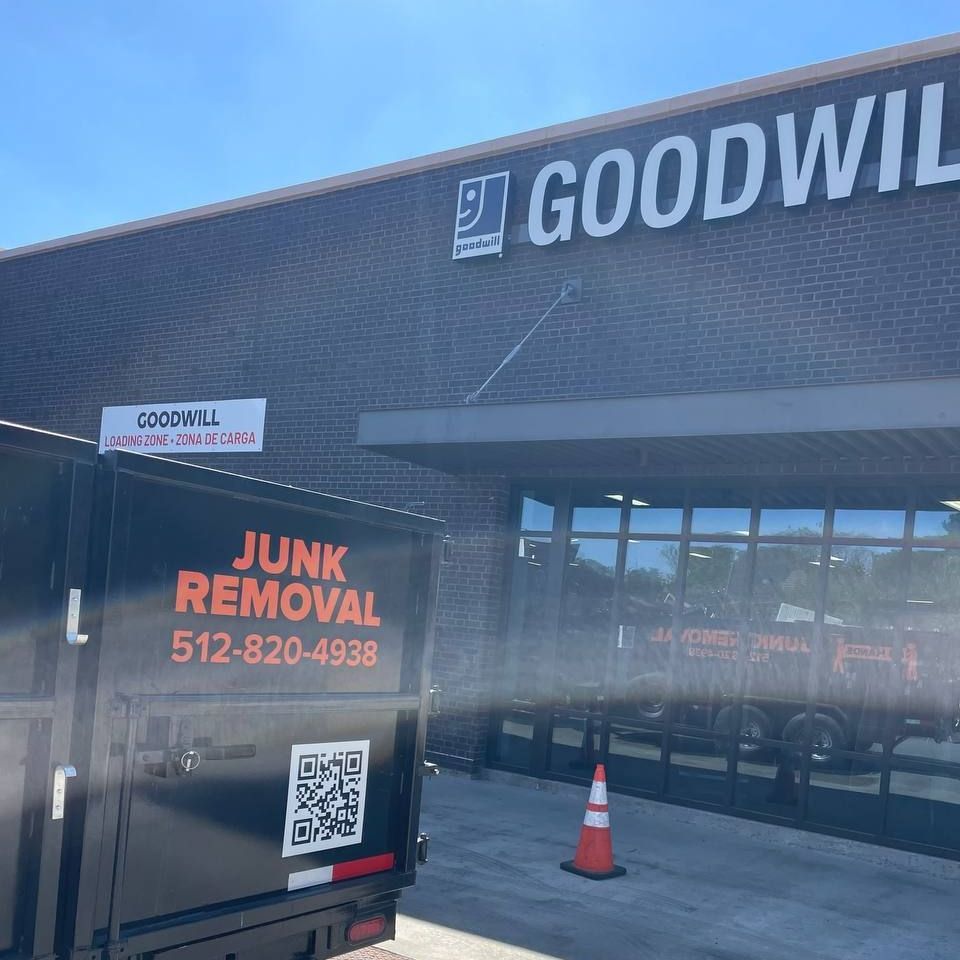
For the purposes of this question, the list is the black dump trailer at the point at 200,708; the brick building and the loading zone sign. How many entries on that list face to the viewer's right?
0

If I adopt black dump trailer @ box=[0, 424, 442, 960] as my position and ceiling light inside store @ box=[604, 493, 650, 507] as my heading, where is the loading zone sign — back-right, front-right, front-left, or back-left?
front-left

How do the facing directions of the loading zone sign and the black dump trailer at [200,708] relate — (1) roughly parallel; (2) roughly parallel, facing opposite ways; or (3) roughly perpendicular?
roughly perpendicular

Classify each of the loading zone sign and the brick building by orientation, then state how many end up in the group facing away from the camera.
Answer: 0

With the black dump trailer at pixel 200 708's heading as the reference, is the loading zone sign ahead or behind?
ahead

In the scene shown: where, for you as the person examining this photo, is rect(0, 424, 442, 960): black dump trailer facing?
facing away from the viewer and to the left of the viewer

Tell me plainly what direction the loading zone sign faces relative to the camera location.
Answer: facing the viewer and to the left of the viewer

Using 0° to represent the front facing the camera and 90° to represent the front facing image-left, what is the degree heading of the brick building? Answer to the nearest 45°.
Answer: approximately 45°

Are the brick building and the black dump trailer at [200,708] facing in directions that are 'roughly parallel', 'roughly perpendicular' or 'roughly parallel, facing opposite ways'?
roughly perpendicular

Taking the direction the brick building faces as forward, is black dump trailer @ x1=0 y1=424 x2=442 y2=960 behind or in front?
in front
